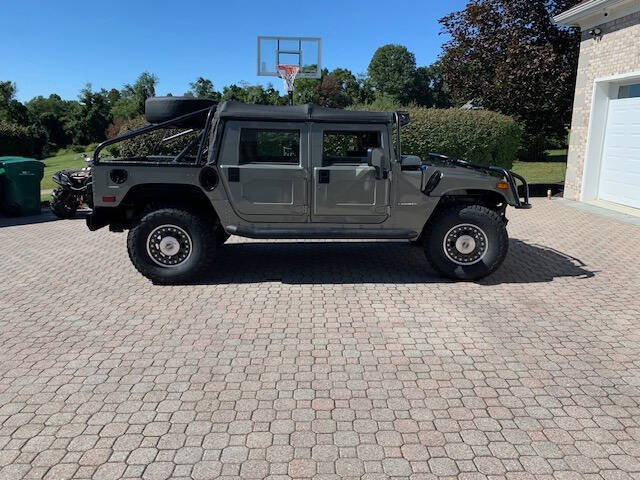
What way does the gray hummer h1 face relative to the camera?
to the viewer's right

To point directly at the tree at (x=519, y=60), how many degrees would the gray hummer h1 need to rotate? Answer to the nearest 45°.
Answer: approximately 45° to its left

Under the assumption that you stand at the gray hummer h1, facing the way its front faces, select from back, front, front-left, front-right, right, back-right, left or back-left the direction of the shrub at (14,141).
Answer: back-left

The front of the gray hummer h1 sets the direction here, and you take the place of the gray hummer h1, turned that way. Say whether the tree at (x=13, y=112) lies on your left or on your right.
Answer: on your left

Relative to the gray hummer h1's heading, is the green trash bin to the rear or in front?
to the rear

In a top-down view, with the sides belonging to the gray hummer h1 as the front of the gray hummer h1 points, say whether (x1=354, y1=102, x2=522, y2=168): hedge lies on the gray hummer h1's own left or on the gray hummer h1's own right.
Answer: on the gray hummer h1's own left

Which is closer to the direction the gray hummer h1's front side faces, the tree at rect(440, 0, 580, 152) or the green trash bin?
the tree

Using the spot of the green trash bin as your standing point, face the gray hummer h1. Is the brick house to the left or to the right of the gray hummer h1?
left

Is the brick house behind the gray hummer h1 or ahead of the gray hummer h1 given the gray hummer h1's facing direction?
ahead
